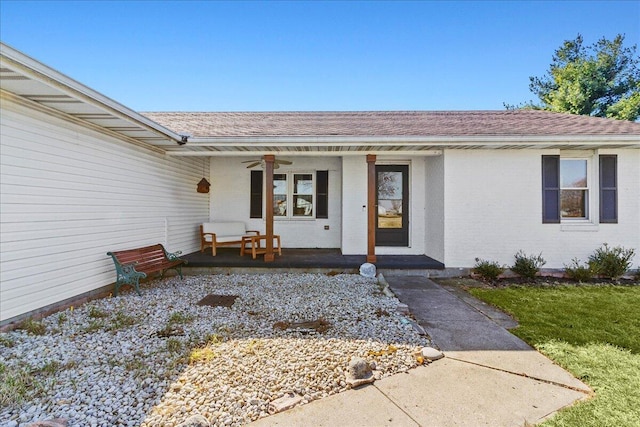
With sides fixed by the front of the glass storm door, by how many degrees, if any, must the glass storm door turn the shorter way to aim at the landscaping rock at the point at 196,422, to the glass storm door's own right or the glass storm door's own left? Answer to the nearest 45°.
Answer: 0° — it already faces it

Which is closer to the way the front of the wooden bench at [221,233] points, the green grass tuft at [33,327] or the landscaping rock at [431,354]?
the landscaping rock

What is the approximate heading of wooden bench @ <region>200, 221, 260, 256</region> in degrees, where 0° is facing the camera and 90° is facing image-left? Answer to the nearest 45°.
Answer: approximately 315°

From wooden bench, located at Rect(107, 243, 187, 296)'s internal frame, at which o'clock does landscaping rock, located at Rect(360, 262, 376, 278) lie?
The landscaping rock is roughly at 11 o'clock from the wooden bench.

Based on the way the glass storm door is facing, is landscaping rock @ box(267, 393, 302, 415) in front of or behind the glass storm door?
in front

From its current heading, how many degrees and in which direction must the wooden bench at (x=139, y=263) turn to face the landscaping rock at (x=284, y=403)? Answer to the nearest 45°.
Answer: approximately 45° to its right

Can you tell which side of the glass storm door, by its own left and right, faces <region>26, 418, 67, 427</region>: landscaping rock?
front

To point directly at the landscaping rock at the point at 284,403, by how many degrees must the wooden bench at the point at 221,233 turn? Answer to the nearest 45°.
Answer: approximately 45° to its right

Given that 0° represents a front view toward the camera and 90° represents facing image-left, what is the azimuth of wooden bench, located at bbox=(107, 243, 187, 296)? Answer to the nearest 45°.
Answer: approximately 315°

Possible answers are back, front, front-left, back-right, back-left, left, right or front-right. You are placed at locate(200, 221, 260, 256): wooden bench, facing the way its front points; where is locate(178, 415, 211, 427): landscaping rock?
front-right

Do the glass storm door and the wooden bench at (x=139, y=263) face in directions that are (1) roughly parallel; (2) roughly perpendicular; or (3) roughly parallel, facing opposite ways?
roughly perpendicular

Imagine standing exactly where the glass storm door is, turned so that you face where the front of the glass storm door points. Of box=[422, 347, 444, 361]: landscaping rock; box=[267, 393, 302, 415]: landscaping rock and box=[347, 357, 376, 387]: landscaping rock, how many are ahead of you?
3
